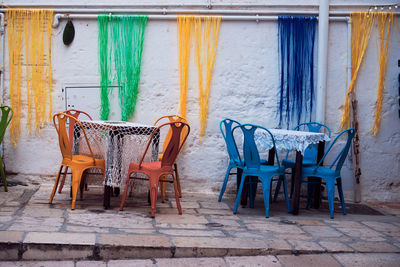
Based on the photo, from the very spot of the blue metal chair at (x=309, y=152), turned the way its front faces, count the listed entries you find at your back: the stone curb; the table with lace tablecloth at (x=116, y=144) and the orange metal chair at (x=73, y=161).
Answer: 0

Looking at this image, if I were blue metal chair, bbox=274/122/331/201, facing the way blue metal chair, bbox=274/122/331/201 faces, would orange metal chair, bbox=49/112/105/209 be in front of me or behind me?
in front

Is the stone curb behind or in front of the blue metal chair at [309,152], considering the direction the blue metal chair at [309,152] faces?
in front

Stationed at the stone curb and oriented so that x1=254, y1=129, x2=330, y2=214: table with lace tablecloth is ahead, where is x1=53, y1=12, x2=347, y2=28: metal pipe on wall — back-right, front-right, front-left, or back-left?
front-left

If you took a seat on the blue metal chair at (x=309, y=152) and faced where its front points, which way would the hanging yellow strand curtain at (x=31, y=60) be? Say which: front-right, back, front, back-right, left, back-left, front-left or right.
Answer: front-right

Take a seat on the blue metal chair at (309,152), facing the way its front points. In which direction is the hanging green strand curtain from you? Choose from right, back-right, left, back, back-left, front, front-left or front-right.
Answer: front-right

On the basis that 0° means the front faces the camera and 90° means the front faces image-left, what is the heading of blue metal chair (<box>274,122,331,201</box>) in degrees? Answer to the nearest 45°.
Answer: approximately 45°

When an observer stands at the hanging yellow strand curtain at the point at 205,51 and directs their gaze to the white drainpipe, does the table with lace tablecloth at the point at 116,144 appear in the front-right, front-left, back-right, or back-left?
back-right

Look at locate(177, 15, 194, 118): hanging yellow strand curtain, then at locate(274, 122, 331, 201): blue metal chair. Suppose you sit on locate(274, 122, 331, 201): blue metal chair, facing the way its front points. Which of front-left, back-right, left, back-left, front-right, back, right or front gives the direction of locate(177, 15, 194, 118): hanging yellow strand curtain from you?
front-right

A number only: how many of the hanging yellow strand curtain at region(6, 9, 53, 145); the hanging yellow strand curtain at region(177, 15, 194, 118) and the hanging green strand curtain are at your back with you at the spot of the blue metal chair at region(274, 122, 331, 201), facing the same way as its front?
0

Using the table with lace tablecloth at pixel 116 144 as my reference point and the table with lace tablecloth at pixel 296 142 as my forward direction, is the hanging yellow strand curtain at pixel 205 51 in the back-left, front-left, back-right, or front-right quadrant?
front-left

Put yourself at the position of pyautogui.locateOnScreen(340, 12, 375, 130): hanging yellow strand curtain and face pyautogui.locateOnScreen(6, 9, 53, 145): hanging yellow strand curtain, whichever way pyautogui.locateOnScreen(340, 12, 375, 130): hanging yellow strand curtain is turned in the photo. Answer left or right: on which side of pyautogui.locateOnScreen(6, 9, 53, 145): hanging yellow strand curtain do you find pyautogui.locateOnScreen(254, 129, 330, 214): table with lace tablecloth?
left

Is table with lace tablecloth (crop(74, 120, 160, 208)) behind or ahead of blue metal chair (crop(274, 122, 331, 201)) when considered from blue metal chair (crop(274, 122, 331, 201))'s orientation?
ahead
